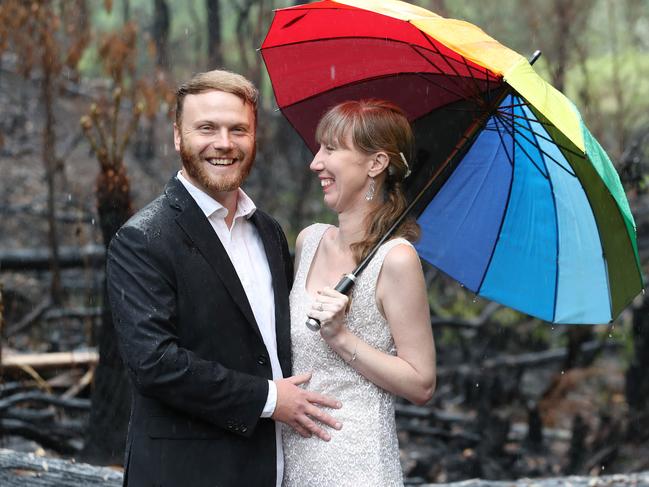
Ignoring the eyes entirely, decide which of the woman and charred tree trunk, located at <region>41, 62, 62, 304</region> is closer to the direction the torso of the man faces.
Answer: the woman

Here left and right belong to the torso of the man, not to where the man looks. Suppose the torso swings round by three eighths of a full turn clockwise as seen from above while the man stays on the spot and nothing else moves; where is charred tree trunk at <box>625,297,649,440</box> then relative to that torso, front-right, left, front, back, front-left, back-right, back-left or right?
back-right

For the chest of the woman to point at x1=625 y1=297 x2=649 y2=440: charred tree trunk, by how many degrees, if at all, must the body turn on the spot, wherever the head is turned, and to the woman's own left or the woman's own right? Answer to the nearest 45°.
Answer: approximately 180°

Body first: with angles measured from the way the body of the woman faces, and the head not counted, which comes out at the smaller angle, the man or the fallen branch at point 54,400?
the man

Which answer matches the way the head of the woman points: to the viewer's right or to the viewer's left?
to the viewer's left

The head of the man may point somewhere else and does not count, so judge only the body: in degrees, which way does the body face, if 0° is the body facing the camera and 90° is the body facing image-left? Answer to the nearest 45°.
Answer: approximately 315°

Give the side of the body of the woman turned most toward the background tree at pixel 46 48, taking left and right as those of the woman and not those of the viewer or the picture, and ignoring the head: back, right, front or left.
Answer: right

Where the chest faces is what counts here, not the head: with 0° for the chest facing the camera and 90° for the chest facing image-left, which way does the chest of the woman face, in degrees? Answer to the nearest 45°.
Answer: approximately 45°

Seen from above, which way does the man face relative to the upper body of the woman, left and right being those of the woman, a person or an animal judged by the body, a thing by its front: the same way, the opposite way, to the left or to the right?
to the left

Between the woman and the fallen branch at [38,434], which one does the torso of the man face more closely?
the woman
